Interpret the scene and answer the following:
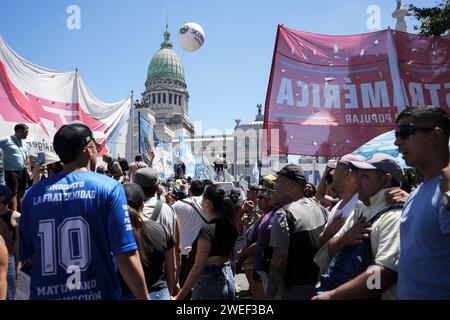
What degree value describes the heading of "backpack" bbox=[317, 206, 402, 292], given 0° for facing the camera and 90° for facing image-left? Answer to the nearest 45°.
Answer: approximately 90°

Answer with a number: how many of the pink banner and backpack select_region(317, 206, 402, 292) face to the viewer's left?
1

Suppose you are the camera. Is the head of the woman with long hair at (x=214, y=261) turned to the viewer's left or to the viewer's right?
to the viewer's left

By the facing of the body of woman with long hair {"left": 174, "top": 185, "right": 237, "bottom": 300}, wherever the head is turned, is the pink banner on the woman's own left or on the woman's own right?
on the woman's own right

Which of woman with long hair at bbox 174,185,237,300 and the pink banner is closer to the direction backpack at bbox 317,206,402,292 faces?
the woman with long hair

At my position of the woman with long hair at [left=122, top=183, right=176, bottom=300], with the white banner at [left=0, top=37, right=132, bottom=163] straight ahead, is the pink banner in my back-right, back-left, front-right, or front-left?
front-right

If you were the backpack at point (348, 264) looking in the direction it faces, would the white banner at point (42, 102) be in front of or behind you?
in front

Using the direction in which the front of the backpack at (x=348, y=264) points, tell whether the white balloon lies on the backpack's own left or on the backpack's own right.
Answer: on the backpack's own right
